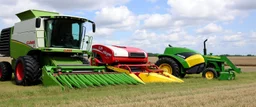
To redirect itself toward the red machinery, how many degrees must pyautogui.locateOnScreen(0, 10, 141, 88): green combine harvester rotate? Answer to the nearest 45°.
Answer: approximately 45° to its left

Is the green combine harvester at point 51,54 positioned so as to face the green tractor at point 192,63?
no

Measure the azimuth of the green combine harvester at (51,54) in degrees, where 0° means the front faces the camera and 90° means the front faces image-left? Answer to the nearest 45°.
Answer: approximately 315°
